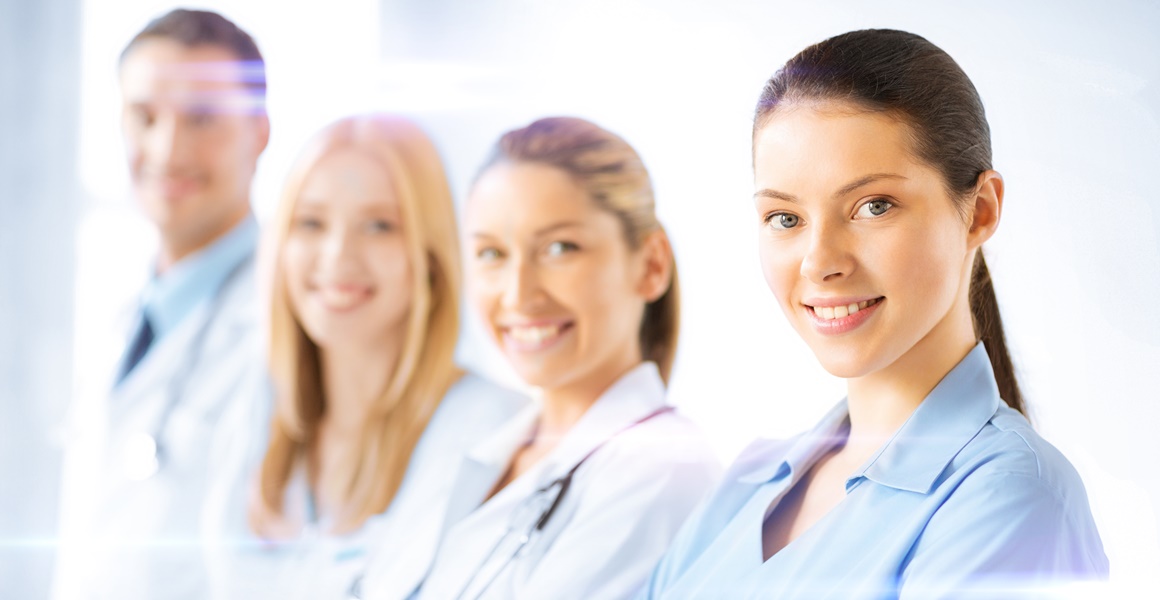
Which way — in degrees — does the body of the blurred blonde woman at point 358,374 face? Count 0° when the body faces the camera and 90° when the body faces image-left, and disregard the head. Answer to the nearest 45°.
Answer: approximately 45°

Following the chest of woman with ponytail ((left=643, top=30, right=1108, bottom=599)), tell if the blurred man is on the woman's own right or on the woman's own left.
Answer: on the woman's own right

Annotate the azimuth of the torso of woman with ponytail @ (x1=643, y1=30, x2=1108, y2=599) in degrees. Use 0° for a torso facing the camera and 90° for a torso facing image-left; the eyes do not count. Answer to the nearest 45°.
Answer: approximately 45°

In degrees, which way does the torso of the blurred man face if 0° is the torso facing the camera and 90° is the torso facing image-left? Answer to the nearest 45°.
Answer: approximately 45°
